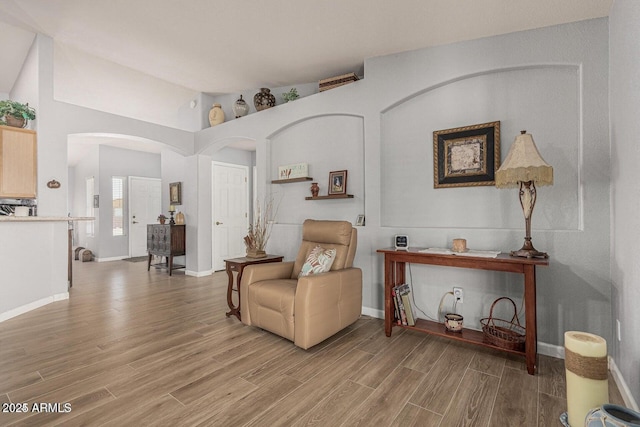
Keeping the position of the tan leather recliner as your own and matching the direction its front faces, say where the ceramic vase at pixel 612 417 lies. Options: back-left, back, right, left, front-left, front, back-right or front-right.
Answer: left

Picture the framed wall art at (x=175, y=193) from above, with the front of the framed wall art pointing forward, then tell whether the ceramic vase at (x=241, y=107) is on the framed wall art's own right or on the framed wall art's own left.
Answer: on the framed wall art's own left

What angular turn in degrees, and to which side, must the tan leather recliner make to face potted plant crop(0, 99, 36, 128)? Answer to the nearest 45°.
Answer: approximately 45° to its right

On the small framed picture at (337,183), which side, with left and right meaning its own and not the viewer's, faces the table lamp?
left

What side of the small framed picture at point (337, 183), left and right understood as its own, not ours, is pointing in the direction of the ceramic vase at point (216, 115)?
right

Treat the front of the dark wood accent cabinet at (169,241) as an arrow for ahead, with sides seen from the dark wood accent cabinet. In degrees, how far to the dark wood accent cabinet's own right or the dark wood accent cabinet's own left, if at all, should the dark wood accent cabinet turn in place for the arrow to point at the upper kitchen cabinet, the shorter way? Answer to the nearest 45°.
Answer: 0° — it already faces it

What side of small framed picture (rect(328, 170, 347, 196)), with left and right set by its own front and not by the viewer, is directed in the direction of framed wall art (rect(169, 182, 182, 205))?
right

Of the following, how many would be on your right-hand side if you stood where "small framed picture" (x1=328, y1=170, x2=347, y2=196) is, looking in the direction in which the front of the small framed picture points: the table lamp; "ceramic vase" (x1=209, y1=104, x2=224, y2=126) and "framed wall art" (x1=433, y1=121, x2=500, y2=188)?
1

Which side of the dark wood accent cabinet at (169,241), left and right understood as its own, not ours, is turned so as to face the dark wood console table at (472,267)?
left

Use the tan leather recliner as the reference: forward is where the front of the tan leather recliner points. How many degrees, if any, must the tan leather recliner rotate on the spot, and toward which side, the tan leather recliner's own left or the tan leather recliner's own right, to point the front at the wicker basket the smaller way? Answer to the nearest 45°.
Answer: approximately 135° to the tan leather recliner's own left
